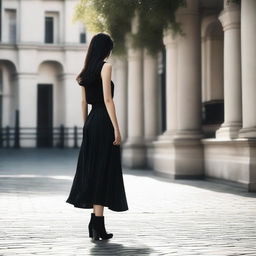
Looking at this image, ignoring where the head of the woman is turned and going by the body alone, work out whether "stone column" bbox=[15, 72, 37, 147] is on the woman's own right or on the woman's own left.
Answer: on the woman's own left

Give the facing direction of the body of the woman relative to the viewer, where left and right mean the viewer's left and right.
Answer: facing away from the viewer and to the right of the viewer

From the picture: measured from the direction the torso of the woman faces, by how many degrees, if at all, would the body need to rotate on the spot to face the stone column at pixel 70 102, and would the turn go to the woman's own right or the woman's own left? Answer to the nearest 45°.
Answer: approximately 45° to the woman's own left
